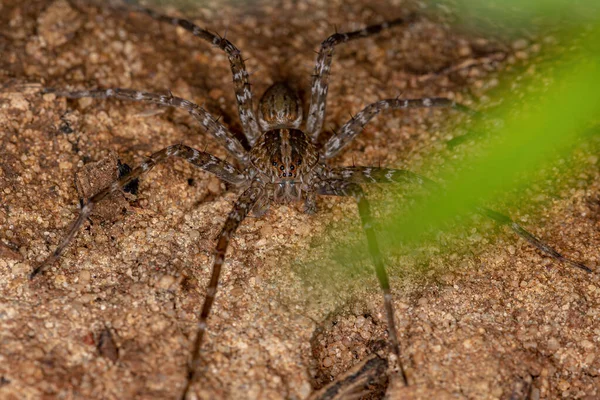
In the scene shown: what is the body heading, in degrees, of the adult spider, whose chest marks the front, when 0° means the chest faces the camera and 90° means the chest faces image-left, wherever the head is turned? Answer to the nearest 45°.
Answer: approximately 0°

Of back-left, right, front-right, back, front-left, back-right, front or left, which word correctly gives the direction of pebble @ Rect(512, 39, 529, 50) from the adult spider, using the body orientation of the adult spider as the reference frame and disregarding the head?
left
